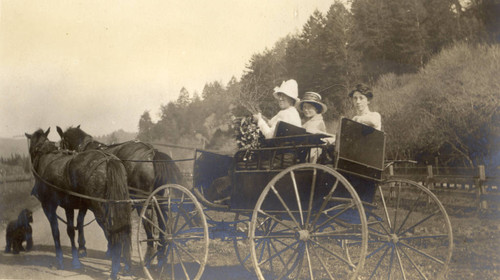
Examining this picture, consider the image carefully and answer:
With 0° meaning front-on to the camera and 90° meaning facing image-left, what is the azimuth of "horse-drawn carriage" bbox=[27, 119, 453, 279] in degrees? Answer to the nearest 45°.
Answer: approximately 135°

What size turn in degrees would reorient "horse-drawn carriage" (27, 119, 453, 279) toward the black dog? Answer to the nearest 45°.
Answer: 0° — it already faces it

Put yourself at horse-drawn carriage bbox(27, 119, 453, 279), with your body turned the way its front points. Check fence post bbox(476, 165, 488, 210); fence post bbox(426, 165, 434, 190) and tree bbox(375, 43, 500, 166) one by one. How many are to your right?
3

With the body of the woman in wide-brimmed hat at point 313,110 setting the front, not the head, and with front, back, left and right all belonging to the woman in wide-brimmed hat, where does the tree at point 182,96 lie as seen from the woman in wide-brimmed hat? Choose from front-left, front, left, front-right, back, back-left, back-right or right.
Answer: right

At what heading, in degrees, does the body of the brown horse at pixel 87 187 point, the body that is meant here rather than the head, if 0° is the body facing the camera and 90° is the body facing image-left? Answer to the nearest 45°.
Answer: approximately 135°

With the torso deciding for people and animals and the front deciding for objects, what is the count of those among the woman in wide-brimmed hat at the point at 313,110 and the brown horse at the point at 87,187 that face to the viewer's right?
0

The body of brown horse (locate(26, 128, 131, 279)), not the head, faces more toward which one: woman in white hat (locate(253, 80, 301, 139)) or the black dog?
the black dog

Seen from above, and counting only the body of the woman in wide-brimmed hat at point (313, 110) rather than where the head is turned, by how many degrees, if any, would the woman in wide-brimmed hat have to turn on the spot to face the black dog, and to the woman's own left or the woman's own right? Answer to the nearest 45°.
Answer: approximately 45° to the woman's own right

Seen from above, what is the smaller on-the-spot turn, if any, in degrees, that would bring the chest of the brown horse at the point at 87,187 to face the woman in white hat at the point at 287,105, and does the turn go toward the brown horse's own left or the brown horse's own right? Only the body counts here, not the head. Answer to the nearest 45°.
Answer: approximately 180°

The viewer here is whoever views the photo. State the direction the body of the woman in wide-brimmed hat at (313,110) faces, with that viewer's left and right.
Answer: facing the viewer and to the left of the viewer

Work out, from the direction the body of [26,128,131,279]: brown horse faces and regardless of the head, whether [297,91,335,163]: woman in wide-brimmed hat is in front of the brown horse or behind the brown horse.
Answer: behind

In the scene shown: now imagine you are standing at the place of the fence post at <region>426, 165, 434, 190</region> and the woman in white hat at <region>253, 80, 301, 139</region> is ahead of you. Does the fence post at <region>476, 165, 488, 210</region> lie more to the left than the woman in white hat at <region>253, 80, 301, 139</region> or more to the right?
left

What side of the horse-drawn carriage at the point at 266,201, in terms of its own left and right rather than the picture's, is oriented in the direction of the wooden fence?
right

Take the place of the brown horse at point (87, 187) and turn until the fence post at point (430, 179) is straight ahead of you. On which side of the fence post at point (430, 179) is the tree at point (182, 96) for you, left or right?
left
